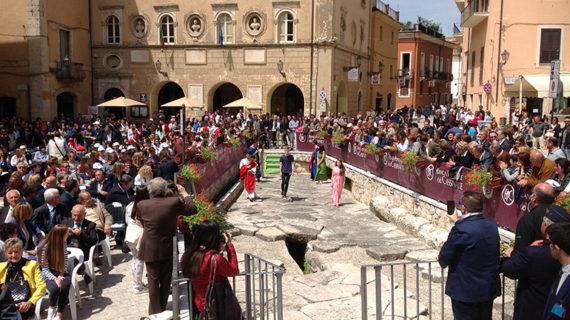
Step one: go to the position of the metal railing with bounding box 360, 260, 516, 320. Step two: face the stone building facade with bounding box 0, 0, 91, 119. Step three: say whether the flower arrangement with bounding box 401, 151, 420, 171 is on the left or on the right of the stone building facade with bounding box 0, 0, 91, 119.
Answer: right

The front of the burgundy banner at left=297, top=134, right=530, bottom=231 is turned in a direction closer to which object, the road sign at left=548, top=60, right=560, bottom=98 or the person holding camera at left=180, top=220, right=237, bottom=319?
the person holding camera

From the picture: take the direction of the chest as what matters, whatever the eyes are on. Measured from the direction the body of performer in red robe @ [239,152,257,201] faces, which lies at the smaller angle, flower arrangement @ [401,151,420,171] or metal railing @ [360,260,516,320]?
the metal railing

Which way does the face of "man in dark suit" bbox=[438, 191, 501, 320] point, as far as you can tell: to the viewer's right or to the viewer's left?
to the viewer's left

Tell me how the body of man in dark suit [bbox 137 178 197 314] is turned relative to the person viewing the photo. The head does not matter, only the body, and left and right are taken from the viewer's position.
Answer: facing away from the viewer and to the right of the viewer

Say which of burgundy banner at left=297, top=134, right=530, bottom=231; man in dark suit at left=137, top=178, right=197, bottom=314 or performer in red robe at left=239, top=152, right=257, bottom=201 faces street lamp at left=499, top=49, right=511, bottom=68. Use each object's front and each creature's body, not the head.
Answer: the man in dark suit

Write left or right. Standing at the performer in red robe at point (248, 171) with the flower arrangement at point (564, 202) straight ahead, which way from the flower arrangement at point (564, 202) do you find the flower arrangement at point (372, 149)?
left

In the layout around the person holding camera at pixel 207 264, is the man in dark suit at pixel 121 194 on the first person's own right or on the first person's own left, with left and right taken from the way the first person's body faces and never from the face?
on the first person's own left

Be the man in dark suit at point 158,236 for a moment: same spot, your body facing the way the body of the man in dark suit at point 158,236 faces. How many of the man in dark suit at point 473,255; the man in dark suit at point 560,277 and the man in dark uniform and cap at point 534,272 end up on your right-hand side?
3

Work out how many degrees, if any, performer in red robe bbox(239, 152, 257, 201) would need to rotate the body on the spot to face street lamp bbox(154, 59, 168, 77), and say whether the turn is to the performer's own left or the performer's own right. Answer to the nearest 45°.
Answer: approximately 180°

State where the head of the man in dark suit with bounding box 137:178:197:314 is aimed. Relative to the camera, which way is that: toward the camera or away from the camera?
away from the camera

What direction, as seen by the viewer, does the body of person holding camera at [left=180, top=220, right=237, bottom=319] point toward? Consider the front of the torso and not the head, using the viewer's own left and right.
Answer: facing away from the viewer and to the right of the viewer
